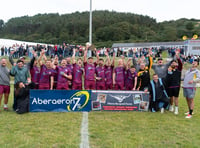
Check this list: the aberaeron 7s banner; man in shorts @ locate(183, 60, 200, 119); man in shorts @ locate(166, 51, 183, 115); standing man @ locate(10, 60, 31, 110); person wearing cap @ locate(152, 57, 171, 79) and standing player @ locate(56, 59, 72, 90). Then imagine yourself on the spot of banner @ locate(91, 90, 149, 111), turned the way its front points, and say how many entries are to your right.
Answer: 3

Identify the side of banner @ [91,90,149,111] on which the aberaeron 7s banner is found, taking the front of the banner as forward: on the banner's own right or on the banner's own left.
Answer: on the banner's own right

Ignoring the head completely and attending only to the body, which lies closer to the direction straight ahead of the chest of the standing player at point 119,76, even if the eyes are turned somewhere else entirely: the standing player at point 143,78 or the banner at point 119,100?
the banner

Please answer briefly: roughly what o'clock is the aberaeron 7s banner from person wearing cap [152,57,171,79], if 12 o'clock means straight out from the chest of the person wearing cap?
The aberaeron 7s banner is roughly at 2 o'clock from the person wearing cap.

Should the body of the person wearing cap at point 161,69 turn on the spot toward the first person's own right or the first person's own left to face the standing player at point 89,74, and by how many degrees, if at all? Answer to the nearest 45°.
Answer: approximately 90° to the first person's own right

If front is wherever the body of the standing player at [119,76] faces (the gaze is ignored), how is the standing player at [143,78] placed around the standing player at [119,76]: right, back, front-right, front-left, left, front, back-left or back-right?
left

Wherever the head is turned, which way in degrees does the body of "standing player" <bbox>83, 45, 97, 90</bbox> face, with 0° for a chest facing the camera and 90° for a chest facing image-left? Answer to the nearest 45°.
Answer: approximately 0°
